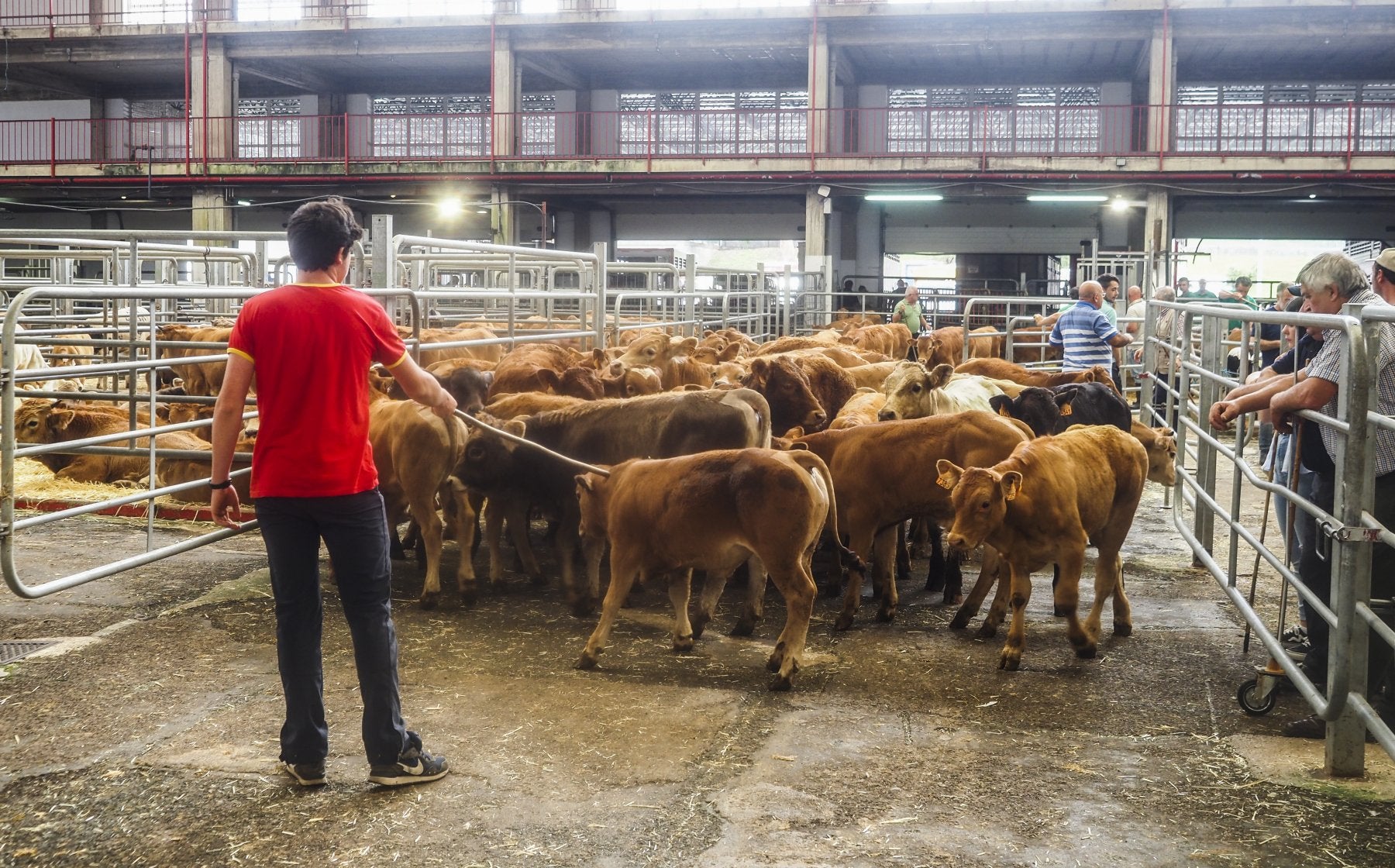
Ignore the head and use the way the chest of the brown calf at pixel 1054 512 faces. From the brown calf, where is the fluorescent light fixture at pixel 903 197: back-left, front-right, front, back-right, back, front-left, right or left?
back-right

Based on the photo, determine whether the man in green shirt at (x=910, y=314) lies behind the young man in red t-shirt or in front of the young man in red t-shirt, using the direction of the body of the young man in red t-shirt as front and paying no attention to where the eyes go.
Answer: in front

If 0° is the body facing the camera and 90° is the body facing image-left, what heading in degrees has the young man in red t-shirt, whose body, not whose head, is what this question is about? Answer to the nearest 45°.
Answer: approximately 180°

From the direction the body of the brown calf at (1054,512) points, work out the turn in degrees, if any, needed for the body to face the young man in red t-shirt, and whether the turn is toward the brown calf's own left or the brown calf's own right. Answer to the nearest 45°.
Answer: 0° — it already faces them

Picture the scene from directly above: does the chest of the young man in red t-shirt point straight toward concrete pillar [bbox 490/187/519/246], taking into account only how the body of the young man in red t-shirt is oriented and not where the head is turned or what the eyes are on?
yes

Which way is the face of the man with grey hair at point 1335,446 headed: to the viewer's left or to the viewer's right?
to the viewer's left

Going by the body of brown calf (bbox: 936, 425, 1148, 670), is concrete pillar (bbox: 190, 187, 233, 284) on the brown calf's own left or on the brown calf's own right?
on the brown calf's own right

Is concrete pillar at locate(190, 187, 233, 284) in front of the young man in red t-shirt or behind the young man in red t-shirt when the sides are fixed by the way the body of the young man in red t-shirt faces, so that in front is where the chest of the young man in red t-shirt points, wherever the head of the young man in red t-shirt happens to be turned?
in front

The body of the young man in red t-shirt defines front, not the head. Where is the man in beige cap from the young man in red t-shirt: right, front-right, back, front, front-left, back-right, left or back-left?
right

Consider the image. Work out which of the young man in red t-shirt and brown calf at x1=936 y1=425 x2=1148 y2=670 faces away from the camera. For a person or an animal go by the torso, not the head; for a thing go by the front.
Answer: the young man in red t-shirt

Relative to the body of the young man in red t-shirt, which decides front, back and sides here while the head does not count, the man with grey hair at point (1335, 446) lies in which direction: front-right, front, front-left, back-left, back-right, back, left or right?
right

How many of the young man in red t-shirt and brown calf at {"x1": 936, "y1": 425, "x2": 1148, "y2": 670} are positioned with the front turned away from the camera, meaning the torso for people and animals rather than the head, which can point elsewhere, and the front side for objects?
1
